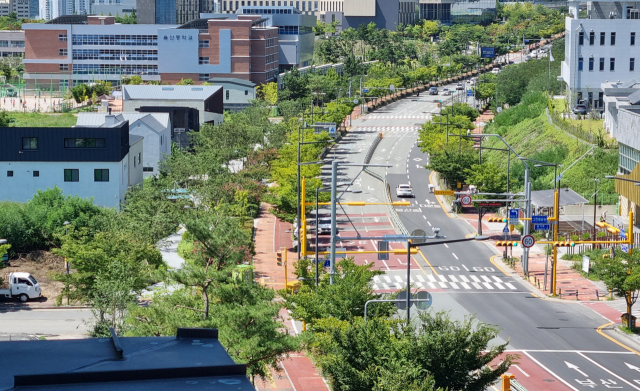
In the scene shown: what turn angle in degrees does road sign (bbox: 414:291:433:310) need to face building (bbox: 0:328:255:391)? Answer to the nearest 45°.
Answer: approximately 180°

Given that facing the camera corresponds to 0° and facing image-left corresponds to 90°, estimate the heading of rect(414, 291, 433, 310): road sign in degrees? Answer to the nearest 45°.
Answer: approximately 180°
